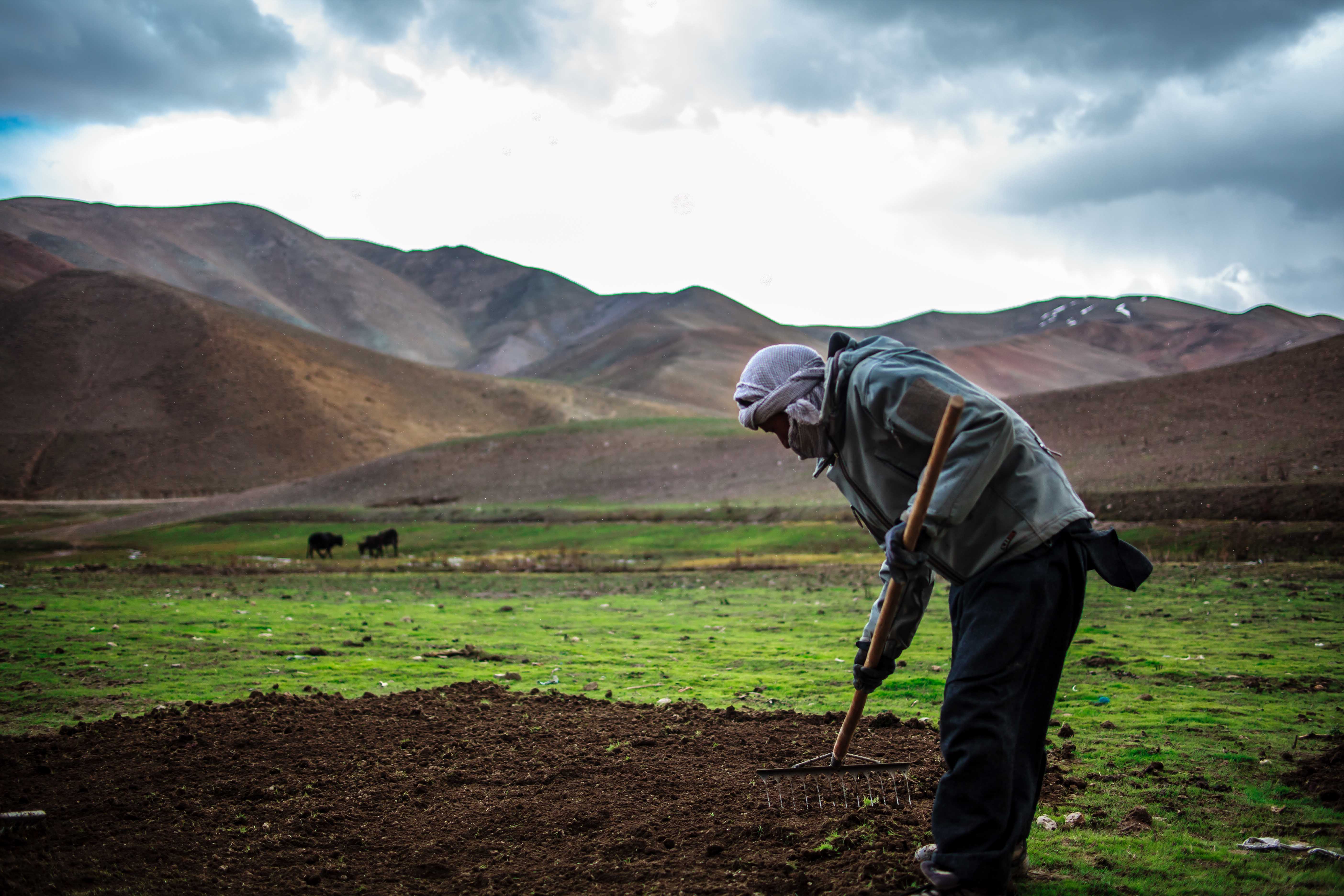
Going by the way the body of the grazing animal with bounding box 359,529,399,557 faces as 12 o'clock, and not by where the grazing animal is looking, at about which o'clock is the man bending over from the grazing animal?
The man bending over is roughly at 9 o'clock from the grazing animal.

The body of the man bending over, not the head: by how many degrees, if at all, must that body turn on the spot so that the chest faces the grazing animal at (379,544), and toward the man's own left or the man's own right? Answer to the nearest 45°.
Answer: approximately 45° to the man's own right

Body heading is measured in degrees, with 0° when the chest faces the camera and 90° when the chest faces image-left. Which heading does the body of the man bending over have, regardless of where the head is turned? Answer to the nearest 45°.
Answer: approximately 90°

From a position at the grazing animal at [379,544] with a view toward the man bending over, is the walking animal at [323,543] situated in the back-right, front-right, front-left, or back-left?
back-right

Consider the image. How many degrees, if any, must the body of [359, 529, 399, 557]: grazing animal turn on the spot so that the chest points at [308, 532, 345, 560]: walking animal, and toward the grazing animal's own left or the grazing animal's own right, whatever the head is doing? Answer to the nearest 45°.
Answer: approximately 45° to the grazing animal's own right

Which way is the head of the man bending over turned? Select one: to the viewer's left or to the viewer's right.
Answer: to the viewer's left

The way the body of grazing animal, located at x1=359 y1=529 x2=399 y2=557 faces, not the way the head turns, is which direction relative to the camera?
to the viewer's left

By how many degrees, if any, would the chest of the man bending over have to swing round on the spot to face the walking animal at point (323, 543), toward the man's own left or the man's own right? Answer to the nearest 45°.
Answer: approximately 45° to the man's own right
